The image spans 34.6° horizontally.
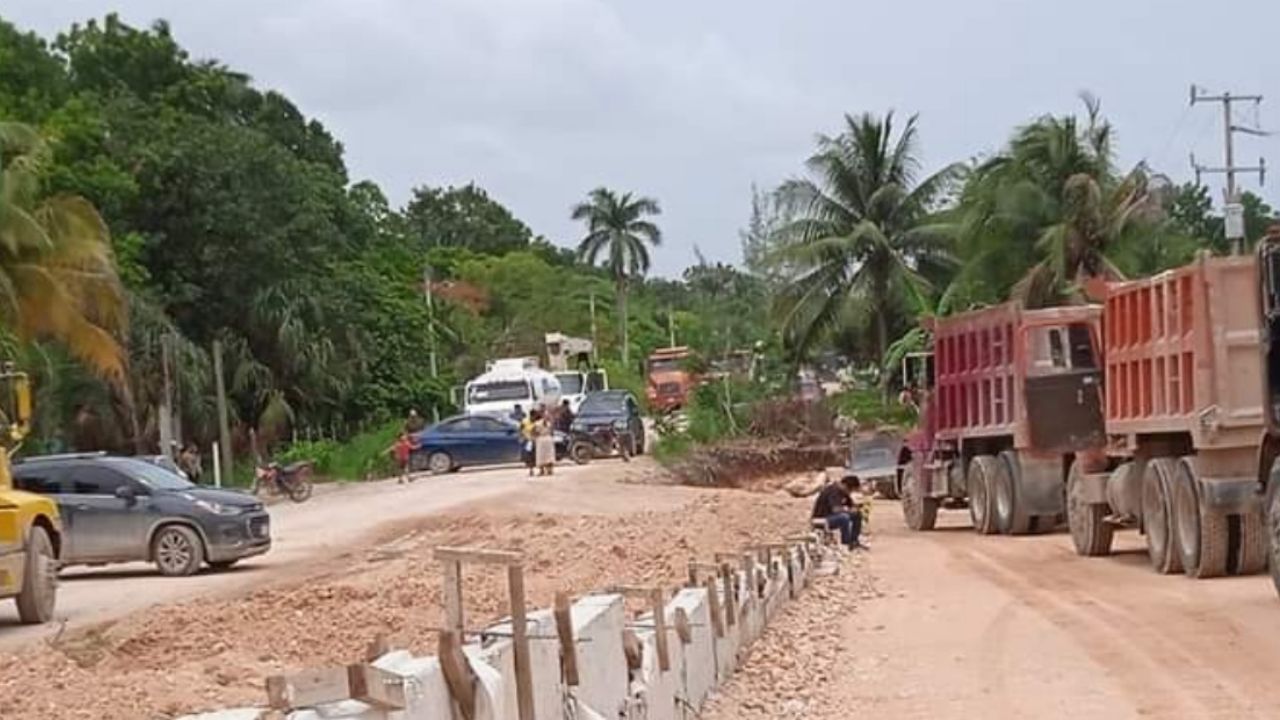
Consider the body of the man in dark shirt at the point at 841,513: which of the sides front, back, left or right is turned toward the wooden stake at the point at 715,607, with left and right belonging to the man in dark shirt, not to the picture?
right

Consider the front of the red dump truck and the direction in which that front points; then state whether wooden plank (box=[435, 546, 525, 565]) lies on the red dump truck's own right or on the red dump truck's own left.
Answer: on the red dump truck's own left

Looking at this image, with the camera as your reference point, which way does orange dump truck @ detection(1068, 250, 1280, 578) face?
facing away from the viewer and to the left of the viewer

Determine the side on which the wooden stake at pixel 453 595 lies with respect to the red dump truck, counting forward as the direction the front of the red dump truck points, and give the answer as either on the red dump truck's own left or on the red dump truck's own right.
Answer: on the red dump truck's own left

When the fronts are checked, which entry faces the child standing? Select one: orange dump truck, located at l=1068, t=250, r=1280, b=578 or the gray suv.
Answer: the orange dump truck

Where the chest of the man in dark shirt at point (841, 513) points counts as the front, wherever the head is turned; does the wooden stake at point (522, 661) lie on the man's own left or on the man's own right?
on the man's own right

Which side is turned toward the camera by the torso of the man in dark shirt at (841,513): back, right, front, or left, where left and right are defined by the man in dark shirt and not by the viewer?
right

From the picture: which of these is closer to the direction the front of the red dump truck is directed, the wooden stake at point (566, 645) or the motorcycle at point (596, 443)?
the motorcycle
